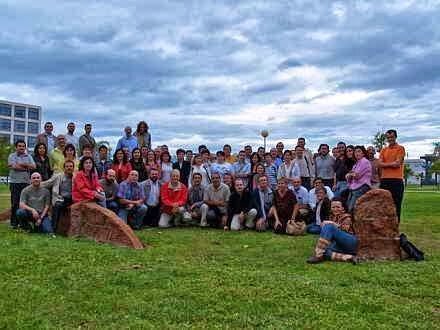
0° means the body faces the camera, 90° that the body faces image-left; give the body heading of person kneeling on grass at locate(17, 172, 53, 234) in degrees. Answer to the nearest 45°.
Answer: approximately 0°

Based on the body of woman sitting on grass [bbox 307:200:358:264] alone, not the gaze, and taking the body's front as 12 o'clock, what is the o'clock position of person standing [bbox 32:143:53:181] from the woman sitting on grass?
The person standing is roughly at 2 o'clock from the woman sitting on grass.

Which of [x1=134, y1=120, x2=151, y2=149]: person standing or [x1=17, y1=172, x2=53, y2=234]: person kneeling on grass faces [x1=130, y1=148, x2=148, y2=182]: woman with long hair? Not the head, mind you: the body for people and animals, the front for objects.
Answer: the person standing

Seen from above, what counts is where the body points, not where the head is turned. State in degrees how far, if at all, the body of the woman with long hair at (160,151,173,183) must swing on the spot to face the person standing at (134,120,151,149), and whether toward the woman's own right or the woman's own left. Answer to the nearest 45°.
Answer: approximately 135° to the woman's own right

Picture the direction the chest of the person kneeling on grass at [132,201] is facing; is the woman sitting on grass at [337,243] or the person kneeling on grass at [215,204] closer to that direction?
the woman sitting on grass

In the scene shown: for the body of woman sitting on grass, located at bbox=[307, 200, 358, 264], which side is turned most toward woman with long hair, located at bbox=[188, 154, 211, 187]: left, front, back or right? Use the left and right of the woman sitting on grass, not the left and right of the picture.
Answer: right

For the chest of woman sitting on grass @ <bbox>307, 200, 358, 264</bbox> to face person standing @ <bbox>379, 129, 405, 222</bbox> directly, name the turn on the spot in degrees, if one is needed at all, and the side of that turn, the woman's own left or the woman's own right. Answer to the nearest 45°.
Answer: approximately 180°
